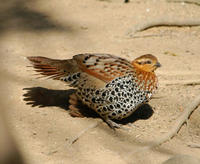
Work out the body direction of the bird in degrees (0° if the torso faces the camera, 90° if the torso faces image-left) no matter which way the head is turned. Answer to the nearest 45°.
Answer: approximately 270°
